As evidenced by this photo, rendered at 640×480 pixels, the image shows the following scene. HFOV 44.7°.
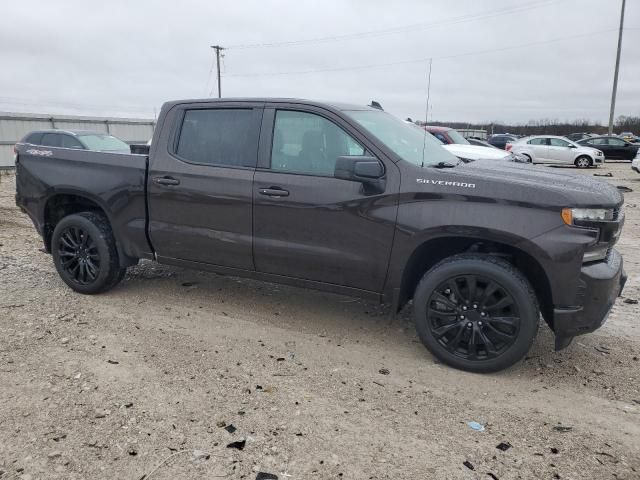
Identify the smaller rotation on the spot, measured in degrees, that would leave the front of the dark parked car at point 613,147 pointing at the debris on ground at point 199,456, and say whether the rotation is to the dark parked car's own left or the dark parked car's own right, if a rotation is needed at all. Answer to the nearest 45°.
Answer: approximately 90° to the dark parked car's own right

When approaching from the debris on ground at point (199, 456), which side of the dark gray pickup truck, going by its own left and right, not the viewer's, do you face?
right

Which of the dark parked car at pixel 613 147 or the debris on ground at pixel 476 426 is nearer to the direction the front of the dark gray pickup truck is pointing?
the debris on ground

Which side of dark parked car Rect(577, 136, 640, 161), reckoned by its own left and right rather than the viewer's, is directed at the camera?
right

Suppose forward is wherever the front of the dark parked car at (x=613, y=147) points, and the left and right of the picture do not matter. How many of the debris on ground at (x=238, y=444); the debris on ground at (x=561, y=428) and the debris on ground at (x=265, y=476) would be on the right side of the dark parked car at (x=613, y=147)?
3

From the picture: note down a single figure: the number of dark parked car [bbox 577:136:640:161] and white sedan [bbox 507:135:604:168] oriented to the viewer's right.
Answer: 2

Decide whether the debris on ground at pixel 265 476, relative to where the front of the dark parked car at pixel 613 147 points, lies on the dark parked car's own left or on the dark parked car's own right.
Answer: on the dark parked car's own right

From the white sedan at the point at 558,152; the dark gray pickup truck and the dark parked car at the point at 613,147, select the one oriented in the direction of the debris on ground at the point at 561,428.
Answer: the dark gray pickup truck

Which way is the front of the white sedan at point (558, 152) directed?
to the viewer's right

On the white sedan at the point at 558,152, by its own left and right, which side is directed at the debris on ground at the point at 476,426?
right

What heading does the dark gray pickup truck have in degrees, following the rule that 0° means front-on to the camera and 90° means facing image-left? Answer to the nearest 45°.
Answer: approximately 315°
